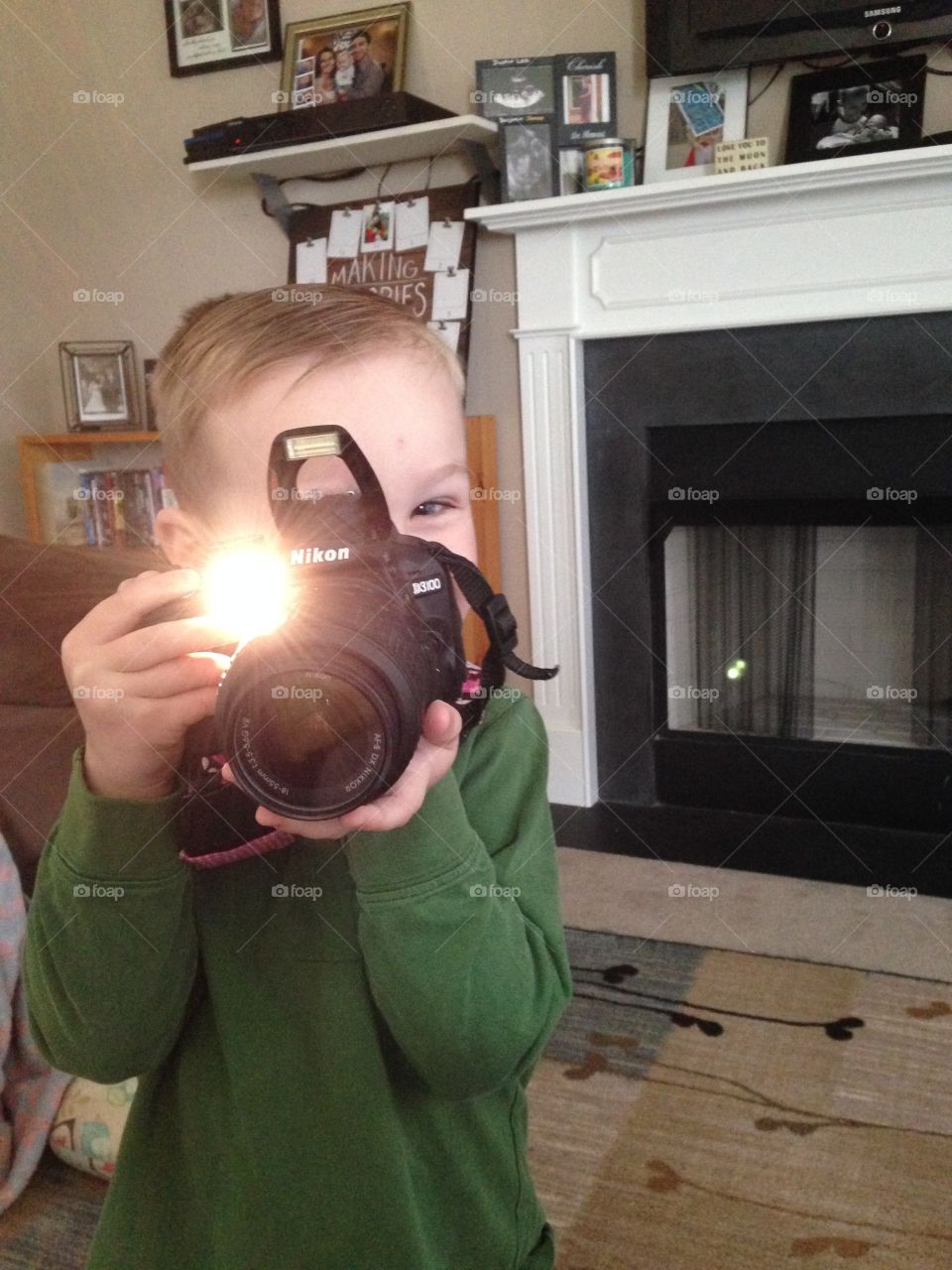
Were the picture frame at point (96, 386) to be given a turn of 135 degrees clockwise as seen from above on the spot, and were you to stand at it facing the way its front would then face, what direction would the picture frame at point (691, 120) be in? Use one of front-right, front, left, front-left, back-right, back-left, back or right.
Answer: back

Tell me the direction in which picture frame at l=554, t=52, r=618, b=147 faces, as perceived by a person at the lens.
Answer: facing the viewer

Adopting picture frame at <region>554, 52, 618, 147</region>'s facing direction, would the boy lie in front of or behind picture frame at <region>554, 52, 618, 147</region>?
in front

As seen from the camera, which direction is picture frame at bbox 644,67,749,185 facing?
toward the camera

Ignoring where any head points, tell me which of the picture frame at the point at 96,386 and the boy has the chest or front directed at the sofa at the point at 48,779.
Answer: the picture frame

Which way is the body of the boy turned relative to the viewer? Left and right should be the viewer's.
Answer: facing the viewer

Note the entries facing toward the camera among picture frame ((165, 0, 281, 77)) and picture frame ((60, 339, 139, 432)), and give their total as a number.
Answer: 2

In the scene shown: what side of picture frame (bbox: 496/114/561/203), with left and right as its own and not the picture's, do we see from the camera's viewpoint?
front

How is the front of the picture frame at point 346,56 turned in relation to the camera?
facing the viewer and to the left of the viewer

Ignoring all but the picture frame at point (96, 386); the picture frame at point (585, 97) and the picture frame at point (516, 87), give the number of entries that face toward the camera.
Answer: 3

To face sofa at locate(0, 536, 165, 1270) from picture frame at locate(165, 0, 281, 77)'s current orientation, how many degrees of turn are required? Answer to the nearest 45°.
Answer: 0° — it already faces it

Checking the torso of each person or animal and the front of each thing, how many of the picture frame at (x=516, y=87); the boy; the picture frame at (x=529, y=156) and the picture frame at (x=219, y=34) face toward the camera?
4

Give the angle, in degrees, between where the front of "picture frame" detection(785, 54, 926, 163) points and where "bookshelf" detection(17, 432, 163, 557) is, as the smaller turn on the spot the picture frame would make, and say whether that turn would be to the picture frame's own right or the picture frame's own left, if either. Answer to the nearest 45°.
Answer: approximately 45° to the picture frame's own right

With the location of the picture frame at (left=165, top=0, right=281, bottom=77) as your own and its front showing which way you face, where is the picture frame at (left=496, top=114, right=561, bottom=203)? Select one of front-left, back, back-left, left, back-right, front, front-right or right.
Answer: front-left

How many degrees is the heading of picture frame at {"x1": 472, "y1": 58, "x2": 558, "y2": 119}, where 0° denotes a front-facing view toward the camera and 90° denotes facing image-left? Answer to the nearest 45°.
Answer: approximately 0°
